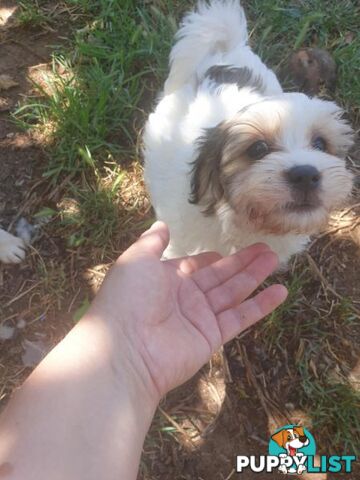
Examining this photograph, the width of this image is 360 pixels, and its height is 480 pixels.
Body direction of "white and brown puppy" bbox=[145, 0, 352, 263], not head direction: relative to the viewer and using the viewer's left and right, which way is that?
facing the viewer and to the right of the viewer
